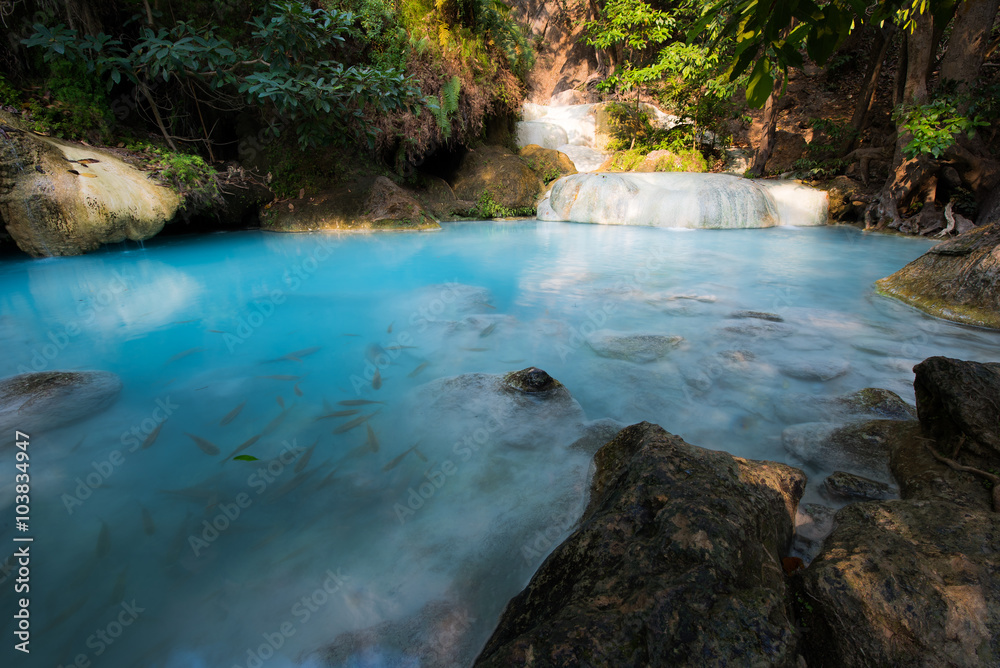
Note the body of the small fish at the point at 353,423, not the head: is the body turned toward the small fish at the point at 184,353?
no

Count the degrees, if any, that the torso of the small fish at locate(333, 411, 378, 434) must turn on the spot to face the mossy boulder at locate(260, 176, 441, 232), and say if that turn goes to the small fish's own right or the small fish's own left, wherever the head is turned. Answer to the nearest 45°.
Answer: approximately 90° to the small fish's own right

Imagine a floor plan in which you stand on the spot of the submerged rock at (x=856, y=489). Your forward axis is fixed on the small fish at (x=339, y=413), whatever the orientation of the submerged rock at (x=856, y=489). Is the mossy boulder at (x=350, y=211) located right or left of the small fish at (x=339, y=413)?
right

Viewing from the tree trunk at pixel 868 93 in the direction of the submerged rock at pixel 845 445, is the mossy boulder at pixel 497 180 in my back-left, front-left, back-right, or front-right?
front-right

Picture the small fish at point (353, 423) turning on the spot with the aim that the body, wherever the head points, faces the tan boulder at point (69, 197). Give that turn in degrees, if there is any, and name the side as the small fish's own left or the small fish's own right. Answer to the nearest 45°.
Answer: approximately 45° to the small fish's own right

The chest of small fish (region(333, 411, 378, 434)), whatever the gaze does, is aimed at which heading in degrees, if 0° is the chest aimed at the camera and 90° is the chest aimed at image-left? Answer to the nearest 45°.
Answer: approximately 90°
